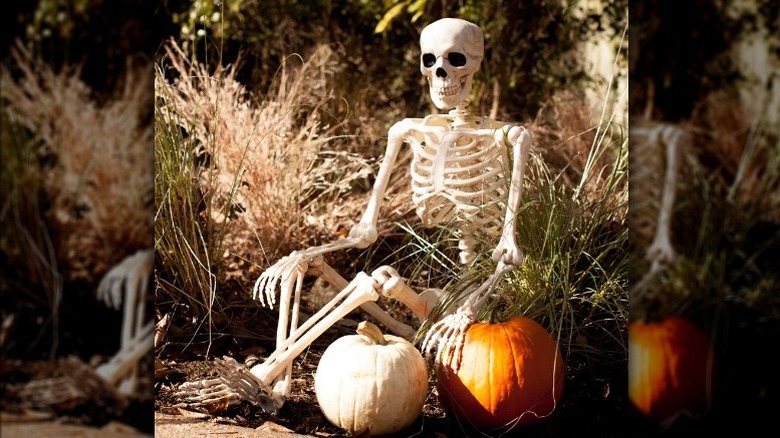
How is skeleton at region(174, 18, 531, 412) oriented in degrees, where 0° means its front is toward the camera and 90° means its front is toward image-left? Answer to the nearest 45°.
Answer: approximately 45°
